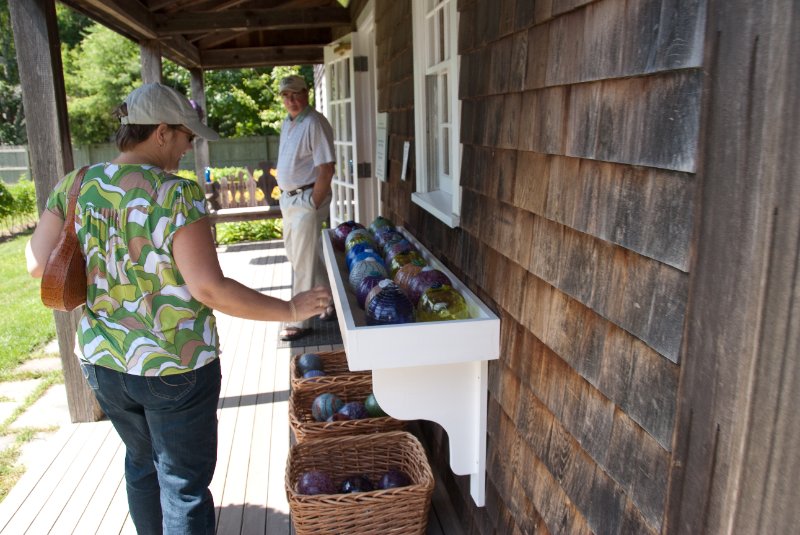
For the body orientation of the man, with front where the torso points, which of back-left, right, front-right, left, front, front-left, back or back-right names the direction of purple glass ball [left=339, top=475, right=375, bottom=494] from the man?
front-left

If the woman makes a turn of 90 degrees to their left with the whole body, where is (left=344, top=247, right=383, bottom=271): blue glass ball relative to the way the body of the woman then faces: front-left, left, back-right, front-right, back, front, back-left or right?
right

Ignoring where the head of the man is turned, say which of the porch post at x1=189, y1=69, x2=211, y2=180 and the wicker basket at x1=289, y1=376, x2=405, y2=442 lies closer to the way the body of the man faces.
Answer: the wicker basket

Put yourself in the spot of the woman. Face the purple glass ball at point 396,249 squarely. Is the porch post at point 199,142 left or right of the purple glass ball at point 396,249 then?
left

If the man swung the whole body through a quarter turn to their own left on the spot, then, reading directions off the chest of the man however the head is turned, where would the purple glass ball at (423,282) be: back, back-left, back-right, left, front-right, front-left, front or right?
front-right

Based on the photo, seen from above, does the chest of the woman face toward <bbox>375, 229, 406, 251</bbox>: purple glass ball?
yes

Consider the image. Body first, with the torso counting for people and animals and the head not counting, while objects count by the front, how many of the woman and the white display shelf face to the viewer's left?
1

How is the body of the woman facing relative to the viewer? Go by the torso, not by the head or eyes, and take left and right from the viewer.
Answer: facing away from the viewer and to the right of the viewer

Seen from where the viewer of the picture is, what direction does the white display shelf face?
facing to the left of the viewer

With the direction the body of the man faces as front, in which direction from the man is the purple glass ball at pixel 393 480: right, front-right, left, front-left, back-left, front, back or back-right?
front-left

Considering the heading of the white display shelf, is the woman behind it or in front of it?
in front
